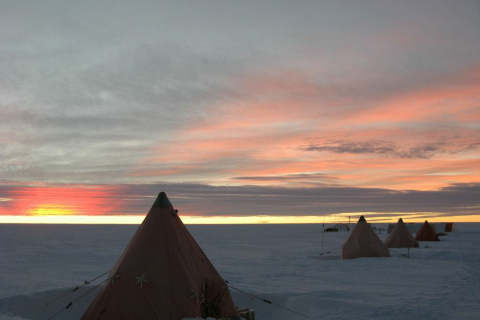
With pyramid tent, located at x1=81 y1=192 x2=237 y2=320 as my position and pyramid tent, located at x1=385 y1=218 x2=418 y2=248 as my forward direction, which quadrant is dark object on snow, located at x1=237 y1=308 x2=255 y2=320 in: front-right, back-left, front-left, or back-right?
front-right

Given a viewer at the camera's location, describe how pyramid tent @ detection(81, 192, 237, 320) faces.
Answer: facing the viewer and to the right of the viewer

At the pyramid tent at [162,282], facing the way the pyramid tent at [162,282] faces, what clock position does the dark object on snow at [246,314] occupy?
The dark object on snow is roughly at 10 o'clock from the pyramid tent.

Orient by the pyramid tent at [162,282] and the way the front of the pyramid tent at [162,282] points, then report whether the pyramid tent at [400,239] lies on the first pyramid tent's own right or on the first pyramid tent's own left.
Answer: on the first pyramid tent's own left

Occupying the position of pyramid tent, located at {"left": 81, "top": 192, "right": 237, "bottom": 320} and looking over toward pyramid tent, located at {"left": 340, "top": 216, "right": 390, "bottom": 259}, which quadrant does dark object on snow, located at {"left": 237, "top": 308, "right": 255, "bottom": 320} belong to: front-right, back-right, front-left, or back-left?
front-right
